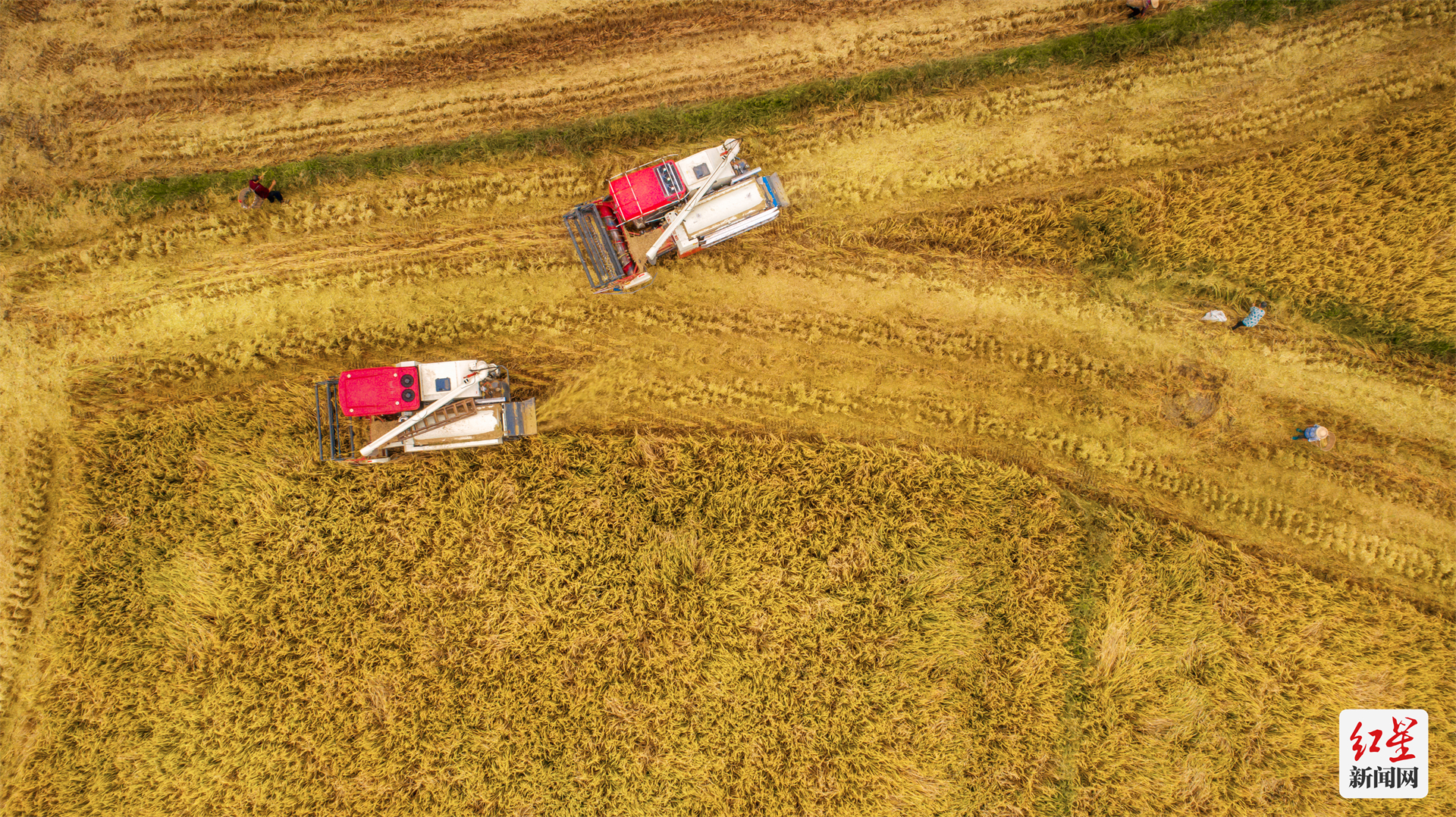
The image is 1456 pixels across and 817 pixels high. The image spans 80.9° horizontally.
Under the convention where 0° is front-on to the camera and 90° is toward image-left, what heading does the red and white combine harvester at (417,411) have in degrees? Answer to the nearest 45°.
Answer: approximately 90°

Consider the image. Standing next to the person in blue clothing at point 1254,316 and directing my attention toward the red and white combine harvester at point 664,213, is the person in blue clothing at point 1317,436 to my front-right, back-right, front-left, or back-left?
back-left

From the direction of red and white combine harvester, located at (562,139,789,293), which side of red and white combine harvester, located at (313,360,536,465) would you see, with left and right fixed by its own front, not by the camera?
back

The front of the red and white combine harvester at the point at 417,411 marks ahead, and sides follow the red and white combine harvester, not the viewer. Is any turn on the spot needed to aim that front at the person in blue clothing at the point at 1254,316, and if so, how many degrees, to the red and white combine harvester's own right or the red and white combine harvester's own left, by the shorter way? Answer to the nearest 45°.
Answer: approximately 180°

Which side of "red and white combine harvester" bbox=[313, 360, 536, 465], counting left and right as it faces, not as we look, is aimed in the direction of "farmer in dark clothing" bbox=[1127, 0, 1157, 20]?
back
